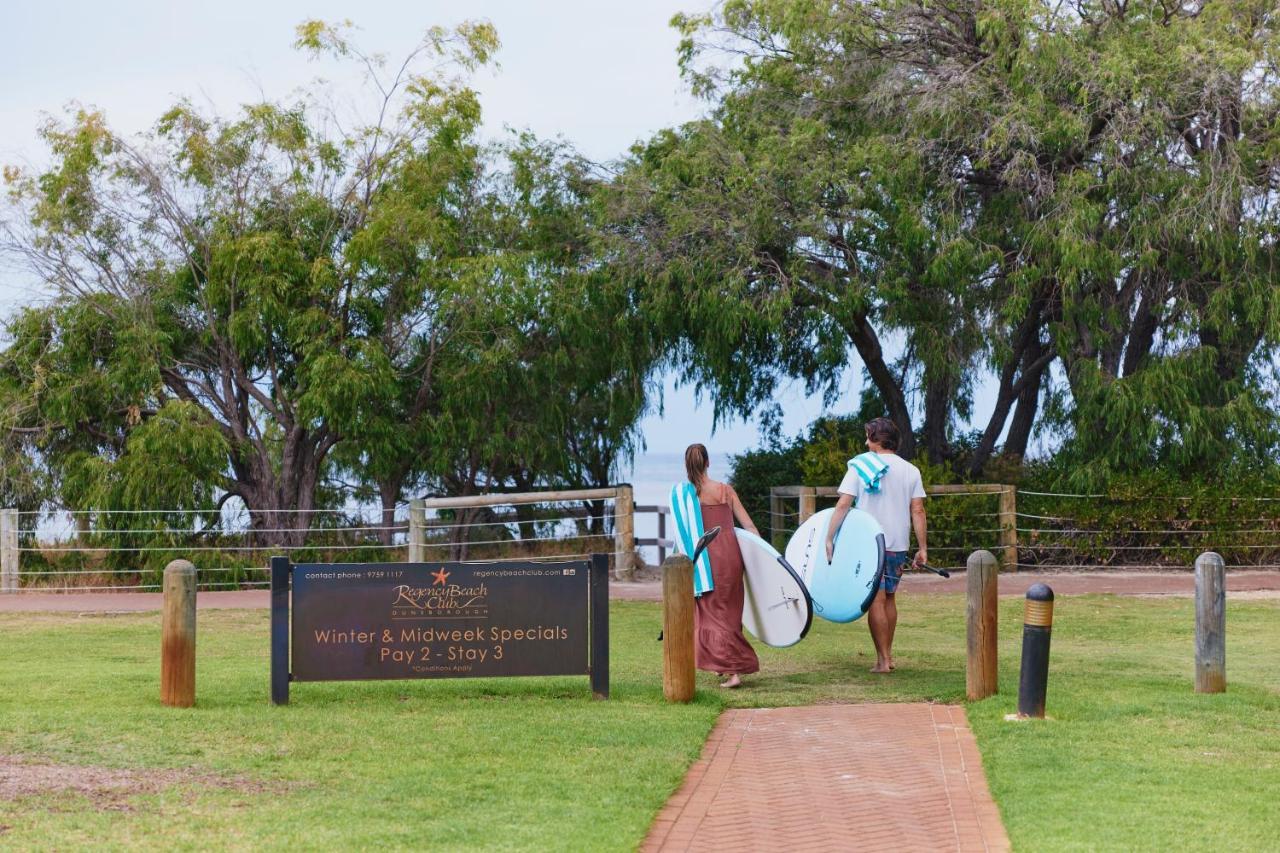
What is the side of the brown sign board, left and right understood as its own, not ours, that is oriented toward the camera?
front

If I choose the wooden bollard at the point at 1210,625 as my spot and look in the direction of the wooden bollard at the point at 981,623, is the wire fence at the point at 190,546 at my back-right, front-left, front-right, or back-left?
front-right

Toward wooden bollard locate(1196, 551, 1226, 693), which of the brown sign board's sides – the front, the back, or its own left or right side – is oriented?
left

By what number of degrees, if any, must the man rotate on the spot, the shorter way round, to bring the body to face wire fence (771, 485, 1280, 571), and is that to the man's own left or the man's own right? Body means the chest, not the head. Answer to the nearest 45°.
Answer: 0° — they already face it

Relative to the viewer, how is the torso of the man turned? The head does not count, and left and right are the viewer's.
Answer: facing away from the viewer

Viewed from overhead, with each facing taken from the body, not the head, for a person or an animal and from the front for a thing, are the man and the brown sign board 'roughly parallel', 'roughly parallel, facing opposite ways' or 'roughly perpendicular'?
roughly parallel, facing opposite ways

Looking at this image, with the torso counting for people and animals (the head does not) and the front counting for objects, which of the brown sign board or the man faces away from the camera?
the man

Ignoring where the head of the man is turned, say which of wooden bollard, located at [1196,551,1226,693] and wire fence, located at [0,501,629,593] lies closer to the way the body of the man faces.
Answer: the wire fence

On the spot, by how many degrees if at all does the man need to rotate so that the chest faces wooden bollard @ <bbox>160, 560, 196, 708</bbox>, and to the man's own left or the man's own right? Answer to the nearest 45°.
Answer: approximately 135° to the man's own left

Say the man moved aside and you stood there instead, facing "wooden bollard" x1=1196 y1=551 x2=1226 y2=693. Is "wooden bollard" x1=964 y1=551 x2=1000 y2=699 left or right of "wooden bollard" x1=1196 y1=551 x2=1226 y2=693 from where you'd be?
right

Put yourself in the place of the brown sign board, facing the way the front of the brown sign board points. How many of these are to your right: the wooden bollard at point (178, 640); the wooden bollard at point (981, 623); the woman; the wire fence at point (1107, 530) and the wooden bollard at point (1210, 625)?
1

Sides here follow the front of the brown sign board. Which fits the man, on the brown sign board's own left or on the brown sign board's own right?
on the brown sign board's own left

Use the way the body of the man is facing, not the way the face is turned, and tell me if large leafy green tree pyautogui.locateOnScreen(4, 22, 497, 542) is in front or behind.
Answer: in front

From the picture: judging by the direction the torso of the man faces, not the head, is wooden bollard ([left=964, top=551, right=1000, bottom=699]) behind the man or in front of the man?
behind

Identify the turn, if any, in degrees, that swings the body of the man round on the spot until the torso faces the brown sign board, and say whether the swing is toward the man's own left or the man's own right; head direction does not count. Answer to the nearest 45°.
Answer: approximately 135° to the man's own left

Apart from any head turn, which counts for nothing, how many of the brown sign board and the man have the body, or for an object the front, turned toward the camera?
1
